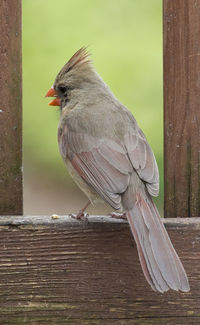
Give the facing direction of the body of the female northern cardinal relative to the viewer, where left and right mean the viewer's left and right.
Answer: facing away from the viewer and to the left of the viewer
